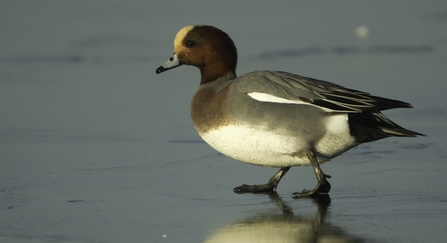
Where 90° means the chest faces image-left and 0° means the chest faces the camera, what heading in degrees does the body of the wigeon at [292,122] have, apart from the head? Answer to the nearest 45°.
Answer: approximately 90°
